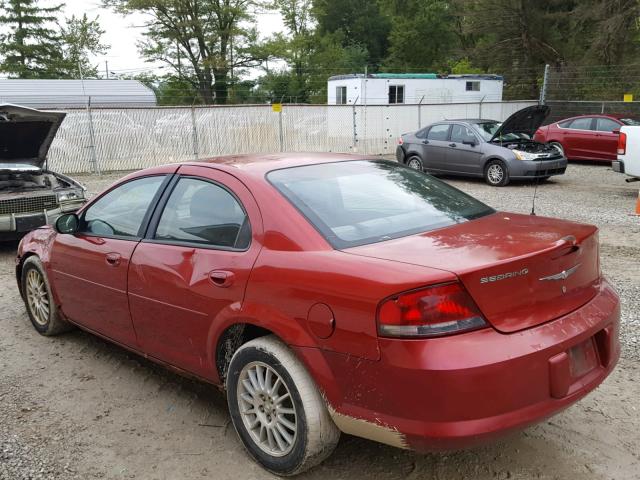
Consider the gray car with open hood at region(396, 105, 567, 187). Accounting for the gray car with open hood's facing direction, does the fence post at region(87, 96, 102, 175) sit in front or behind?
behind

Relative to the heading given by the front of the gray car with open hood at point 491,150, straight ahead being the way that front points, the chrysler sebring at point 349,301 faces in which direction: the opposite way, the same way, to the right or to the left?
the opposite way

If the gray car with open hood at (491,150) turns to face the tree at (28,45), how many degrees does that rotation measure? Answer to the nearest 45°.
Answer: approximately 180°

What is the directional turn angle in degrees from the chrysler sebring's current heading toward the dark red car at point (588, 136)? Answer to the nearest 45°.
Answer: approximately 90° to its right

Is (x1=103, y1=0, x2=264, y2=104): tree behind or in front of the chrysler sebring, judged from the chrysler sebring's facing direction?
in front

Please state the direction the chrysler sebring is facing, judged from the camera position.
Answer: facing away from the viewer and to the left of the viewer

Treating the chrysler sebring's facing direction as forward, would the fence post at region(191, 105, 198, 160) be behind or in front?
in front

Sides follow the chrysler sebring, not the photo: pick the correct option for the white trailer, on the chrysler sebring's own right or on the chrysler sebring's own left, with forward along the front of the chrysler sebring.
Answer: on the chrysler sebring's own right

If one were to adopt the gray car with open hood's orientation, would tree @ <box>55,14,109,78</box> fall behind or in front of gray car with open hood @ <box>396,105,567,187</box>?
behind

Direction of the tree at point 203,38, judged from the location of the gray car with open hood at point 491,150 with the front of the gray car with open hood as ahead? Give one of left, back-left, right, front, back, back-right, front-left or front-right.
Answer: back

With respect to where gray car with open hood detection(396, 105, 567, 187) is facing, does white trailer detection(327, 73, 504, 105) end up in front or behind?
behind
